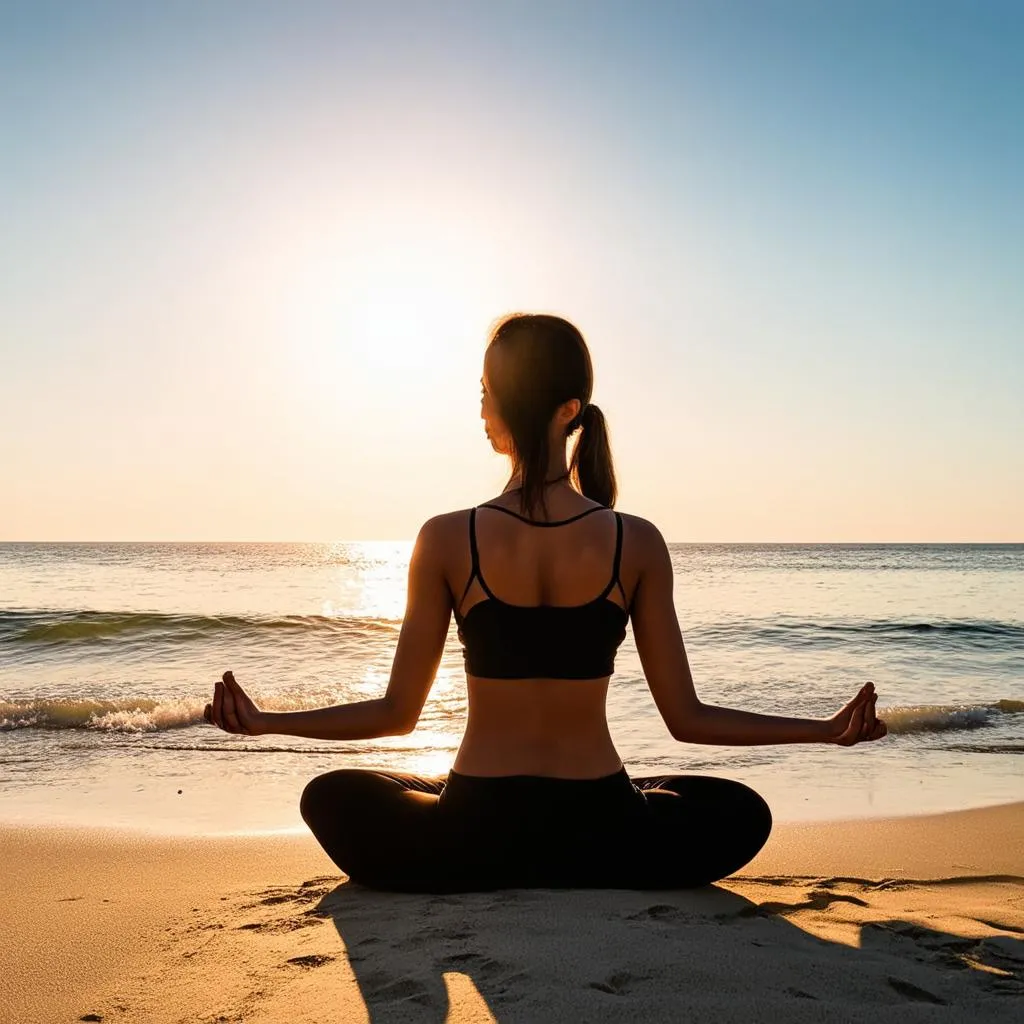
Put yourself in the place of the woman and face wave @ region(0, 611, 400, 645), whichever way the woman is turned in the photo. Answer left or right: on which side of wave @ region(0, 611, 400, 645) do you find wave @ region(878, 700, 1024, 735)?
right

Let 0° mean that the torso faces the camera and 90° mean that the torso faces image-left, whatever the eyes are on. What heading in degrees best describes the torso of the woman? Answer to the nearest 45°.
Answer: approximately 180°

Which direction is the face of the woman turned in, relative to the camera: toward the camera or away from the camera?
away from the camera

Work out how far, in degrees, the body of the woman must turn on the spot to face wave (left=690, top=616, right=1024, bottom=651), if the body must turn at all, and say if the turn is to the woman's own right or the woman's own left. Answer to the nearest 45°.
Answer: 0° — they already face it
